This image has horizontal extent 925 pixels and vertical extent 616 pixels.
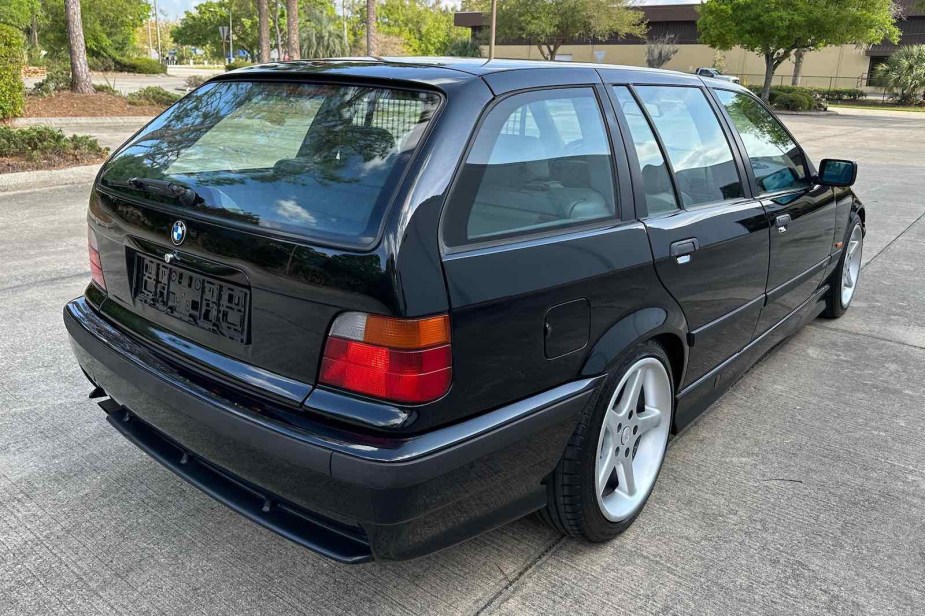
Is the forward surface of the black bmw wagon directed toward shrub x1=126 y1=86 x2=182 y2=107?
no

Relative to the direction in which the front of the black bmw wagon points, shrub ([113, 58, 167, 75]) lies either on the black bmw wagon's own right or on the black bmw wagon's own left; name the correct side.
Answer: on the black bmw wagon's own left

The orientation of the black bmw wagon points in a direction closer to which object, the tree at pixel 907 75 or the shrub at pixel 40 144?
the tree

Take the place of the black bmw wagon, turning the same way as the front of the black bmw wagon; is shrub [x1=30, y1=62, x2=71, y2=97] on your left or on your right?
on your left

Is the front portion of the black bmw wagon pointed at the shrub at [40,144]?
no

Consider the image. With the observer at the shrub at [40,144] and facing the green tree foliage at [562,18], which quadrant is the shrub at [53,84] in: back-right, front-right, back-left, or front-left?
front-left

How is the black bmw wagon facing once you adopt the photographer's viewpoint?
facing away from the viewer and to the right of the viewer

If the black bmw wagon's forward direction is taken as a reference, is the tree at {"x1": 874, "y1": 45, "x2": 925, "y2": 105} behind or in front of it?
in front

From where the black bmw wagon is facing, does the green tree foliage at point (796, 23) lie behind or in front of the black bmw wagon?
in front

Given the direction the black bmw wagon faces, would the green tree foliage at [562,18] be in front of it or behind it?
in front

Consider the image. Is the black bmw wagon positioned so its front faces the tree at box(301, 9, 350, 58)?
no
